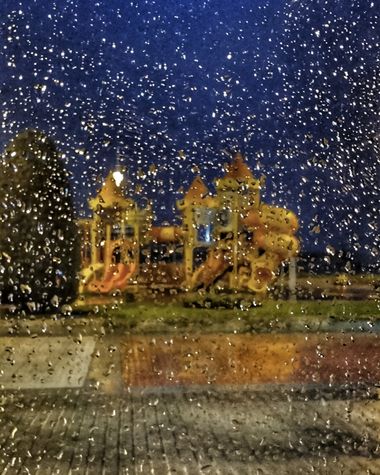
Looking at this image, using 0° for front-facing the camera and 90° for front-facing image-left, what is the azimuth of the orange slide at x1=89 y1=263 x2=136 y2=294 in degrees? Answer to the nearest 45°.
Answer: approximately 45°
